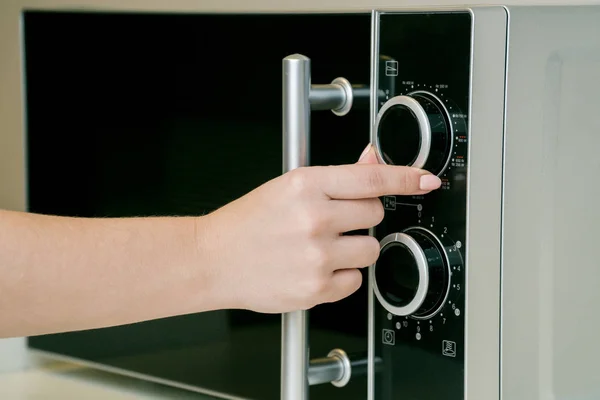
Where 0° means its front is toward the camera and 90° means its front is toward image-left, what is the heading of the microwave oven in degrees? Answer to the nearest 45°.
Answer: approximately 45°
